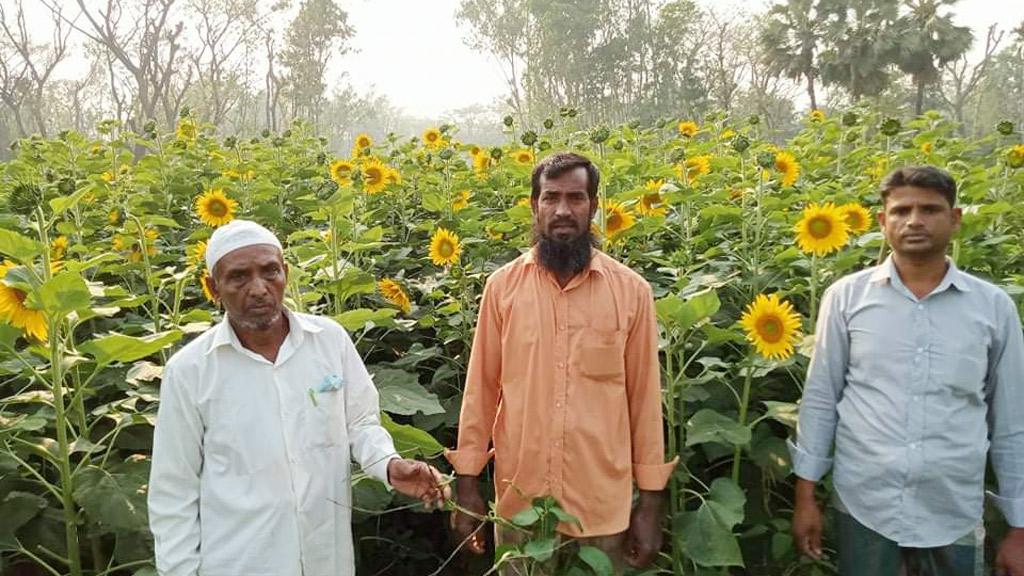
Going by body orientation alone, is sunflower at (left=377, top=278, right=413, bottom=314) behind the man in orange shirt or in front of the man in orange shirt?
behind

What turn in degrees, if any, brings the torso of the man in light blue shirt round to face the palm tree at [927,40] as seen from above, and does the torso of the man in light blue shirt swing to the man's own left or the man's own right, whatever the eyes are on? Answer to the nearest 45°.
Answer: approximately 180°

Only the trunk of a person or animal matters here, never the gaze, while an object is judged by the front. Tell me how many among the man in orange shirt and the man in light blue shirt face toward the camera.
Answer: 2

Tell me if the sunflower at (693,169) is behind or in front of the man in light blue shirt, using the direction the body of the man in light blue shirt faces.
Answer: behind

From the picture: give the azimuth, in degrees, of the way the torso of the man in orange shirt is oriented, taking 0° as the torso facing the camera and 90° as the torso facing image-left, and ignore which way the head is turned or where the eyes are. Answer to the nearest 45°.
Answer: approximately 0°

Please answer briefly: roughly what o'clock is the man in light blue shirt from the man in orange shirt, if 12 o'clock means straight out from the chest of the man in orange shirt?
The man in light blue shirt is roughly at 9 o'clock from the man in orange shirt.

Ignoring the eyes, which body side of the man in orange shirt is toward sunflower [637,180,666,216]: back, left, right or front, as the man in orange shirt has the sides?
back

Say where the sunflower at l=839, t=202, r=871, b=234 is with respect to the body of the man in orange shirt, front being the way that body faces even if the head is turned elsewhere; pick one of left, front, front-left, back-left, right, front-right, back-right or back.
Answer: back-left
